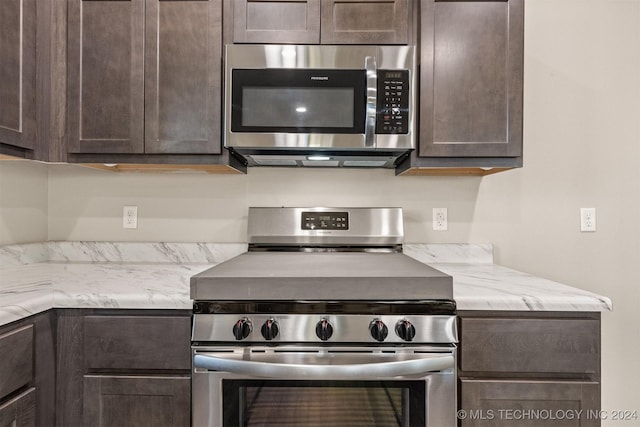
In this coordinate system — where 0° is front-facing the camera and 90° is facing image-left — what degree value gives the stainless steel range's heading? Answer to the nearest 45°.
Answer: approximately 0°

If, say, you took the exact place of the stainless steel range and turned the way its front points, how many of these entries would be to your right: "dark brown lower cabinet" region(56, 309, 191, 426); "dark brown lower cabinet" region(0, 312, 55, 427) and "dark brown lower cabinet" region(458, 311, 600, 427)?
2

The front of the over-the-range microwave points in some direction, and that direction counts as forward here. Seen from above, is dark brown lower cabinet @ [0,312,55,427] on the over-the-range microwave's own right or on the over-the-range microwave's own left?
on the over-the-range microwave's own right

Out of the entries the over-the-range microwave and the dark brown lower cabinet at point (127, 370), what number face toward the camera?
2

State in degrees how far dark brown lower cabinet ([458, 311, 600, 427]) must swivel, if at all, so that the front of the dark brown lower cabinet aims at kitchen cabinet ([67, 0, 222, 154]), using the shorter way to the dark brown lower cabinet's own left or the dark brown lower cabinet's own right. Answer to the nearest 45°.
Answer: approximately 90° to the dark brown lower cabinet's own right
